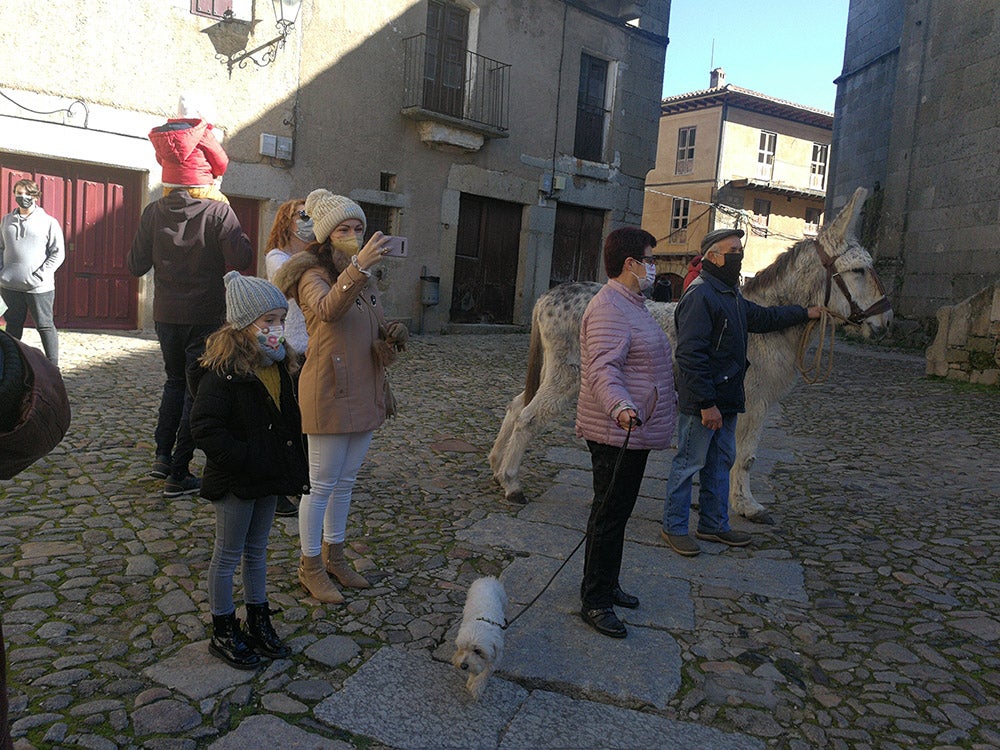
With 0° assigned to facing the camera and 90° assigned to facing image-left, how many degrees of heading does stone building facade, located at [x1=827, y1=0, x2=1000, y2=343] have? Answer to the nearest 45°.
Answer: approximately 45°

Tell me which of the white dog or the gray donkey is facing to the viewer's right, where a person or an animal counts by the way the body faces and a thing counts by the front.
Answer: the gray donkey

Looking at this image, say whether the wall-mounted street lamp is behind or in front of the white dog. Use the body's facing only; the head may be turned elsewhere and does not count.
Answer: behind

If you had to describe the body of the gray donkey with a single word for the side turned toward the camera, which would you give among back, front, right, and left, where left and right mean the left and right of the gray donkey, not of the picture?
right

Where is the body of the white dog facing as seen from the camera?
toward the camera

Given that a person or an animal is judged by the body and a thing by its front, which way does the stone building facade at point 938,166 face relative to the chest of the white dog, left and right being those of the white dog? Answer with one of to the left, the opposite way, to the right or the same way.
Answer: to the right

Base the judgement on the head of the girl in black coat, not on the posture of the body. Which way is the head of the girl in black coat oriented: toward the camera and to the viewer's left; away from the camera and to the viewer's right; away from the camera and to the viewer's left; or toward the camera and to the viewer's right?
toward the camera and to the viewer's right
